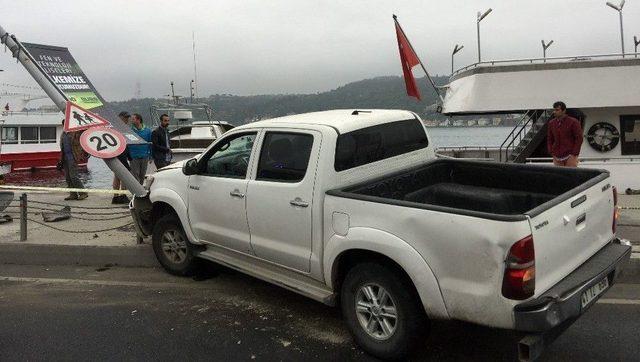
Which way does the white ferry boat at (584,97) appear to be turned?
to the viewer's right

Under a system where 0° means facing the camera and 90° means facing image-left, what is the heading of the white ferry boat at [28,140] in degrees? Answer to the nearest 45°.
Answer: approximately 90°

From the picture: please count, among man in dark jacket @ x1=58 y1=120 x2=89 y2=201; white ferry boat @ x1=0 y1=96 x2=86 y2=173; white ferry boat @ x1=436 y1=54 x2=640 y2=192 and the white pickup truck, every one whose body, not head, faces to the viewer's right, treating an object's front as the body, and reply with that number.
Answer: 2

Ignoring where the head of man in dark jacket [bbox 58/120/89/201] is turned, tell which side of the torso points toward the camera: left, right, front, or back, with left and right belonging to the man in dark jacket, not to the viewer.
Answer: right

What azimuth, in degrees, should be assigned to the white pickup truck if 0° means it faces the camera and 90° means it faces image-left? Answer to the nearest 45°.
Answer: approximately 135°
